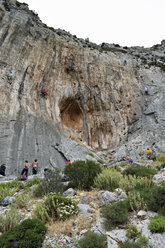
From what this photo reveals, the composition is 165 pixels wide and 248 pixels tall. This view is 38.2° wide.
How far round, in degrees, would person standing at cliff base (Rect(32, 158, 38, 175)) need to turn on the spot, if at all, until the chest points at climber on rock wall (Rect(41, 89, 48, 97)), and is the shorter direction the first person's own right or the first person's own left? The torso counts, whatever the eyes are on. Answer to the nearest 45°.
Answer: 0° — they already face them

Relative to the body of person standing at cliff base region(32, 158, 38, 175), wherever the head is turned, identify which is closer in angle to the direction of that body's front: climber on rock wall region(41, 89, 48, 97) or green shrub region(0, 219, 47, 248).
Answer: the climber on rock wall

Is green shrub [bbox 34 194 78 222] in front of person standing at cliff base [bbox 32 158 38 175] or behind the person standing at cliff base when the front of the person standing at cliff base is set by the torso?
behind

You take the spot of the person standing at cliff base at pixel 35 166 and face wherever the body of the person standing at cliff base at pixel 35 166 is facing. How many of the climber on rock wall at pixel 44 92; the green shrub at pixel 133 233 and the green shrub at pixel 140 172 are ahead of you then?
1

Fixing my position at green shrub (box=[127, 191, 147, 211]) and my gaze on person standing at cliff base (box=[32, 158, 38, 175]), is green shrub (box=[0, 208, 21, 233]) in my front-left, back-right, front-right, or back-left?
front-left

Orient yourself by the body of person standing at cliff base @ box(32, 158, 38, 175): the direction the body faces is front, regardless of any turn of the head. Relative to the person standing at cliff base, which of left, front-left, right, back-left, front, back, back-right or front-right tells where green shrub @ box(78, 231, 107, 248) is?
back

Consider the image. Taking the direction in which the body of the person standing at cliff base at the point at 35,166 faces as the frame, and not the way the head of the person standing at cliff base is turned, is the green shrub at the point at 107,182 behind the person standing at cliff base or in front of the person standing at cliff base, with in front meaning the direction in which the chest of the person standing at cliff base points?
behind

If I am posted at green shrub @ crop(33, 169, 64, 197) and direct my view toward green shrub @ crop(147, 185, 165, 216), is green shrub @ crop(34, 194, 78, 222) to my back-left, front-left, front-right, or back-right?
front-right

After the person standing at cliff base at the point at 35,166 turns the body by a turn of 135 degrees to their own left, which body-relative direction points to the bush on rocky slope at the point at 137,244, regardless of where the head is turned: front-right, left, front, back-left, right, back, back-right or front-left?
front-left

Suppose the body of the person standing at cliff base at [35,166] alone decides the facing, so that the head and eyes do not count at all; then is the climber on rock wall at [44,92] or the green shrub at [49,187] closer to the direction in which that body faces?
the climber on rock wall

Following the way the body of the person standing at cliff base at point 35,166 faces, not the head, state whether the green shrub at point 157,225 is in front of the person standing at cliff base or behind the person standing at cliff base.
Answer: behind

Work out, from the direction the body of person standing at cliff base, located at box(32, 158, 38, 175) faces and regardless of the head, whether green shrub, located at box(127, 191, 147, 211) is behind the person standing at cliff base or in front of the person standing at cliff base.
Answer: behind

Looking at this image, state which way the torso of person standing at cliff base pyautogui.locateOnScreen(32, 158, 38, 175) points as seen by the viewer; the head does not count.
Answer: away from the camera

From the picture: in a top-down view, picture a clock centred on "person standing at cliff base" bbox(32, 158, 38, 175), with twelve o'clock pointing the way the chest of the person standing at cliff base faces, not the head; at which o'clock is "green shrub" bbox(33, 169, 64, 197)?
The green shrub is roughly at 6 o'clock from the person standing at cliff base.

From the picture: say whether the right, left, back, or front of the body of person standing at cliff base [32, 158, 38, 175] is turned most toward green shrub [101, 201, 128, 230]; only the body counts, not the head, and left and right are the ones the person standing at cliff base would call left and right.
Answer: back

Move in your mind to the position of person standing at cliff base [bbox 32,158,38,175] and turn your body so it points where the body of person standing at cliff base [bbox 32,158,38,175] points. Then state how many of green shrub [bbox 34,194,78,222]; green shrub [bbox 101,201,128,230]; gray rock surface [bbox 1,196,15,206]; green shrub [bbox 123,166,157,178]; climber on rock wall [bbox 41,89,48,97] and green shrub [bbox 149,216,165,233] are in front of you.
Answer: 1

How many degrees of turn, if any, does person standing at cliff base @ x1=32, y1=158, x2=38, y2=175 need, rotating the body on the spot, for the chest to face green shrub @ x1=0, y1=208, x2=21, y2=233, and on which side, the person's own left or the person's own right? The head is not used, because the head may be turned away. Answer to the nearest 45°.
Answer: approximately 180°
